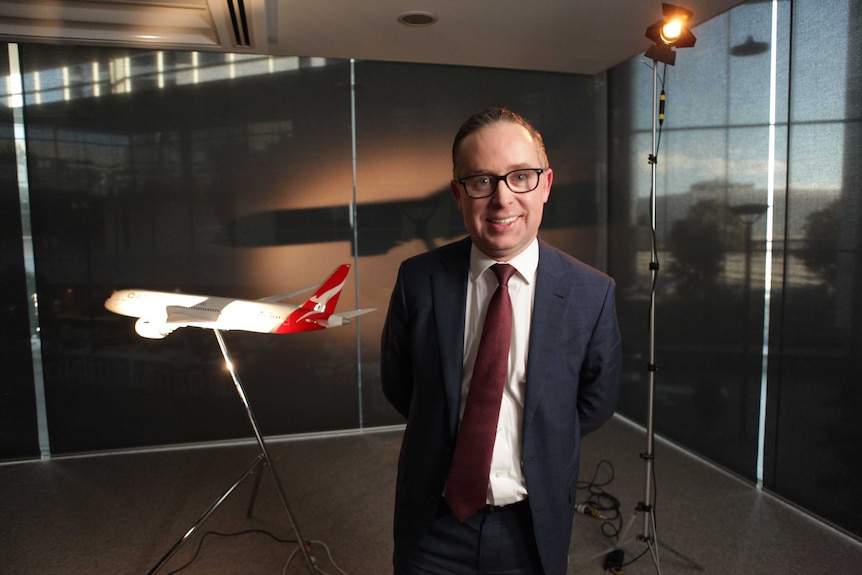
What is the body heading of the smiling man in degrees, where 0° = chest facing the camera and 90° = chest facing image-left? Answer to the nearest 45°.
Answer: approximately 0°

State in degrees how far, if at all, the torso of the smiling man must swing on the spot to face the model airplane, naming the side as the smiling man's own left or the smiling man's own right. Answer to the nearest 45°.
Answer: approximately 135° to the smiling man's own right

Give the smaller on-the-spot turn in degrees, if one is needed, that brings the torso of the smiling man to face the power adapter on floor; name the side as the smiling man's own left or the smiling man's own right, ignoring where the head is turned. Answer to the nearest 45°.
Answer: approximately 180°

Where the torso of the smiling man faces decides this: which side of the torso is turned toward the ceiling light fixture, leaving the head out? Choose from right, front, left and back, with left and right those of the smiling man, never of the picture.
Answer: back

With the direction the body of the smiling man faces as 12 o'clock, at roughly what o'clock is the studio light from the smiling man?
The studio light is roughly at 7 o'clock from the smiling man.
